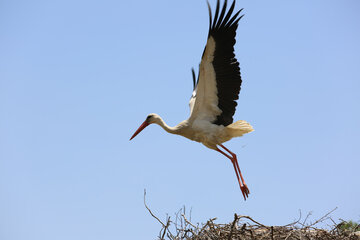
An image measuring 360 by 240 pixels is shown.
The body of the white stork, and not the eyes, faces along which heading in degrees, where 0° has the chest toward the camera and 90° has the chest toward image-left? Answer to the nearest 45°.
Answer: approximately 90°
